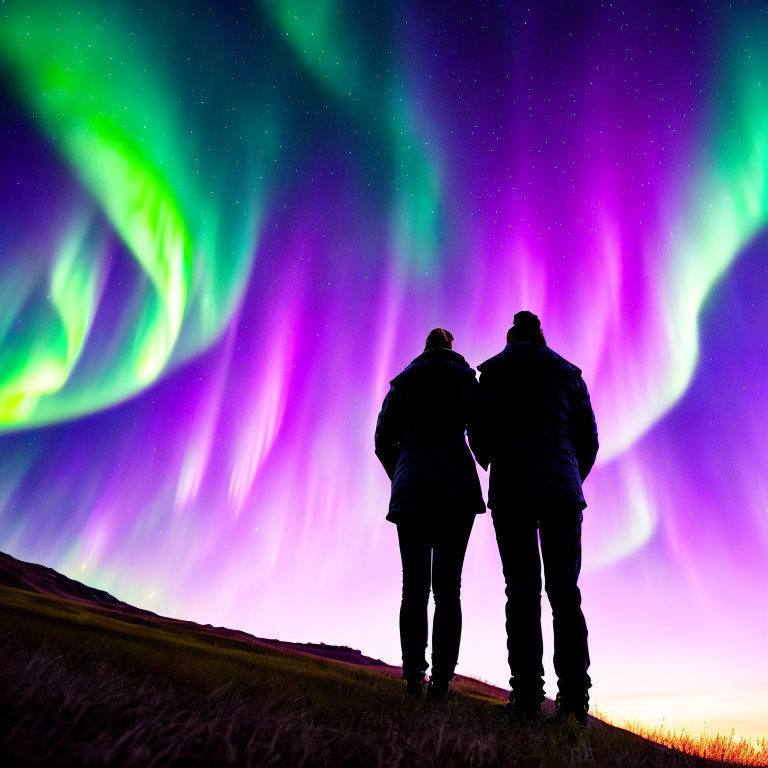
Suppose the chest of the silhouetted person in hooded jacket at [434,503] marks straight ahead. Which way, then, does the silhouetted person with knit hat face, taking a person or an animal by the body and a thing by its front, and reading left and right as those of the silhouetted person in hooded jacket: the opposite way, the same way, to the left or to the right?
the same way

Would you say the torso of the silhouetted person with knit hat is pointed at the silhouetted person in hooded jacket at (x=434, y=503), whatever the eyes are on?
no

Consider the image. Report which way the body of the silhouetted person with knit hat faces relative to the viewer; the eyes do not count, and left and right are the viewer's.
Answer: facing away from the viewer

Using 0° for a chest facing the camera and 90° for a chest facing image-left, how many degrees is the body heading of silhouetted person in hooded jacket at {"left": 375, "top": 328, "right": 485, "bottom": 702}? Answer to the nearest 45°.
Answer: approximately 180°

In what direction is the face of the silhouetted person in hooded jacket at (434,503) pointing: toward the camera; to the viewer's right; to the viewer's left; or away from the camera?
away from the camera

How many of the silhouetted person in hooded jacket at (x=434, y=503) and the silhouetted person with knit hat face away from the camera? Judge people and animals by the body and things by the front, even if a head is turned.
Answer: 2
